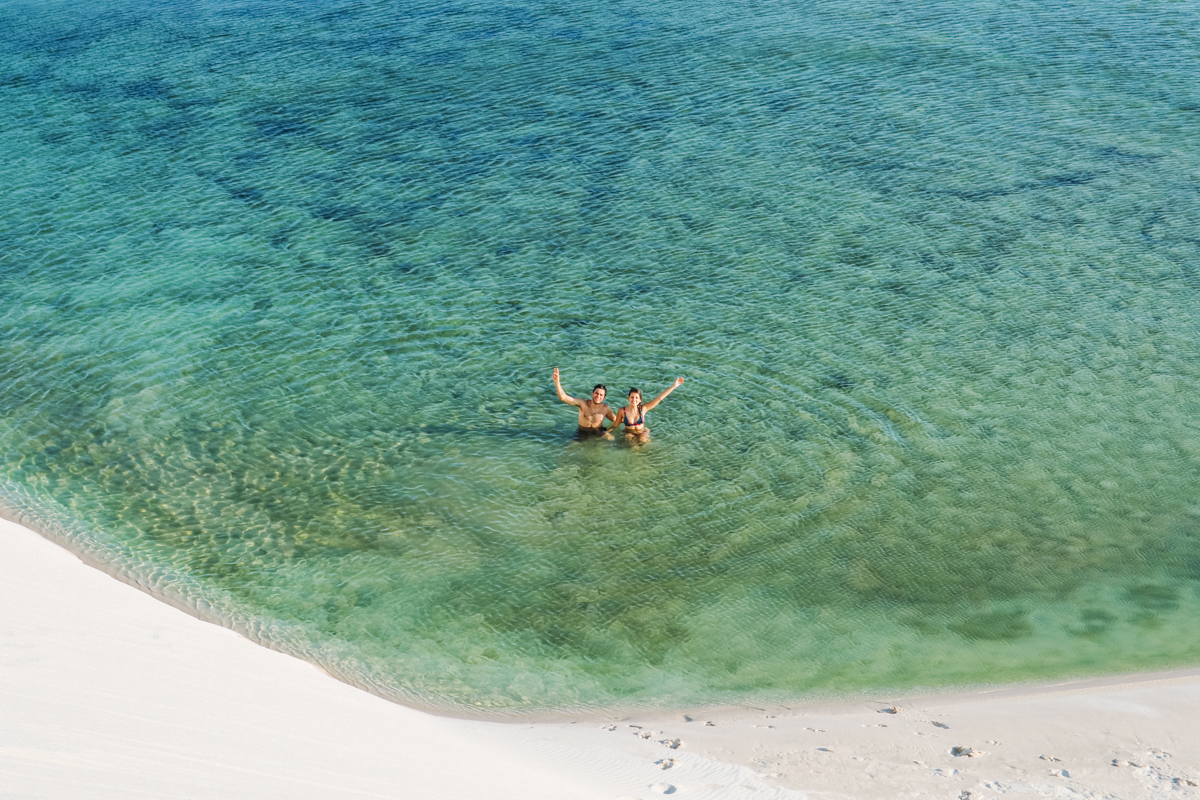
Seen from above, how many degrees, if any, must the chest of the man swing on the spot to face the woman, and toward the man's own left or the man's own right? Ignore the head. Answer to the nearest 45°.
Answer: approximately 90° to the man's own left

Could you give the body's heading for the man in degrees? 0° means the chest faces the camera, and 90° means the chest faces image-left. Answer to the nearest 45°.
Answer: approximately 0°

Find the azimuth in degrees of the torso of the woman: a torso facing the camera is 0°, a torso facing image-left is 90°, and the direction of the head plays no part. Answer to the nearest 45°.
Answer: approximately 0°

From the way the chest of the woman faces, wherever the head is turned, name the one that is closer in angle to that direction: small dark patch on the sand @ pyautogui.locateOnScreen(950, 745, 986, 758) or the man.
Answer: the small dark patch on the sand

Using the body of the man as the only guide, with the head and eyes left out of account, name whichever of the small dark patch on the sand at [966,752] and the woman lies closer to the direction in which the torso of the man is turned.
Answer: the small dark patch on the sand

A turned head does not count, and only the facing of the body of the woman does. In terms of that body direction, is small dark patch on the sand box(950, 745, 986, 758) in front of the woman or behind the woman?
in front

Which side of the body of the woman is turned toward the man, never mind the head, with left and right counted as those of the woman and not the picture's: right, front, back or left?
right

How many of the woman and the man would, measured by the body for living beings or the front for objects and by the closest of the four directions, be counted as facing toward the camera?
2
